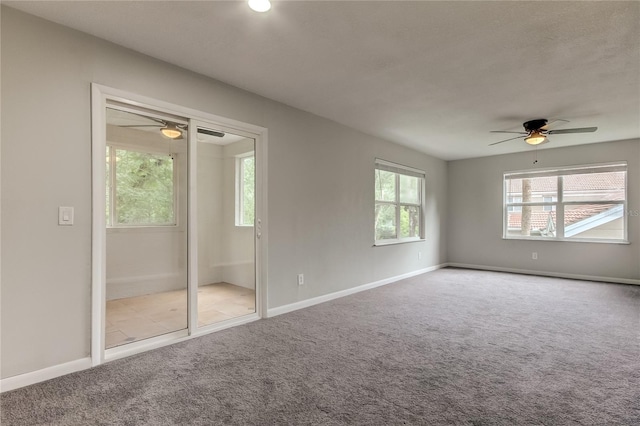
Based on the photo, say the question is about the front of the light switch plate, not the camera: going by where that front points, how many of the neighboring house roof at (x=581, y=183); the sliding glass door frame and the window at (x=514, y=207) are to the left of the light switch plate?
3

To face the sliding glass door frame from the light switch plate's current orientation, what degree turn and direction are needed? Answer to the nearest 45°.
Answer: approximately 90° to its left

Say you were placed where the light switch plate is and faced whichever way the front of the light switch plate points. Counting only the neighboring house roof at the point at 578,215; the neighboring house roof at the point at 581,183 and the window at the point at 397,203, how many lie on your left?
3

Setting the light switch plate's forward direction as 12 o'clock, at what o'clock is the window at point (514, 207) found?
The window is roughly at 9 o'clock from the light switch plate.

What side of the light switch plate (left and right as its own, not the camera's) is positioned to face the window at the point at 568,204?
left

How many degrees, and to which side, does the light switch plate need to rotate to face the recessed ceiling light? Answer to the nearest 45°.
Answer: approximately 45° to its left

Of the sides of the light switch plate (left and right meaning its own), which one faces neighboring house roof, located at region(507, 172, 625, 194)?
left
